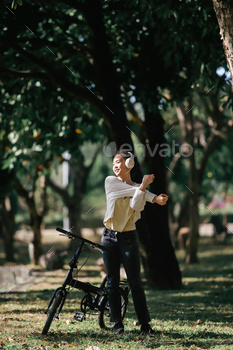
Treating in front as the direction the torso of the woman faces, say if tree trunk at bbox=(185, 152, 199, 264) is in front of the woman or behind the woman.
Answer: behind

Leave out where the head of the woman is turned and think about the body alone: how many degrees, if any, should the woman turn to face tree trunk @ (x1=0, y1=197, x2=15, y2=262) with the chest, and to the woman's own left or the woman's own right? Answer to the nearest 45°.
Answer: approximately 180°

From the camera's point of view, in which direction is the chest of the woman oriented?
toward the camera

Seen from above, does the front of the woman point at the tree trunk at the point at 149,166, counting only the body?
no

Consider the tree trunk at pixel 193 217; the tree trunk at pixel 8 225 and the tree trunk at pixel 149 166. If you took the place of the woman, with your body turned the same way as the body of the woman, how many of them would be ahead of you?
0

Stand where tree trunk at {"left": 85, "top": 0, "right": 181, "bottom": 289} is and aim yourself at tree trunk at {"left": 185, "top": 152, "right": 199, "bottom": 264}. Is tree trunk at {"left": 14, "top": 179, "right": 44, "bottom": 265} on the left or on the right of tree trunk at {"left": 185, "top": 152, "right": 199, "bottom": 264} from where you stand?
left

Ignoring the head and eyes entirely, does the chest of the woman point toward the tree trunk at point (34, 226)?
no
